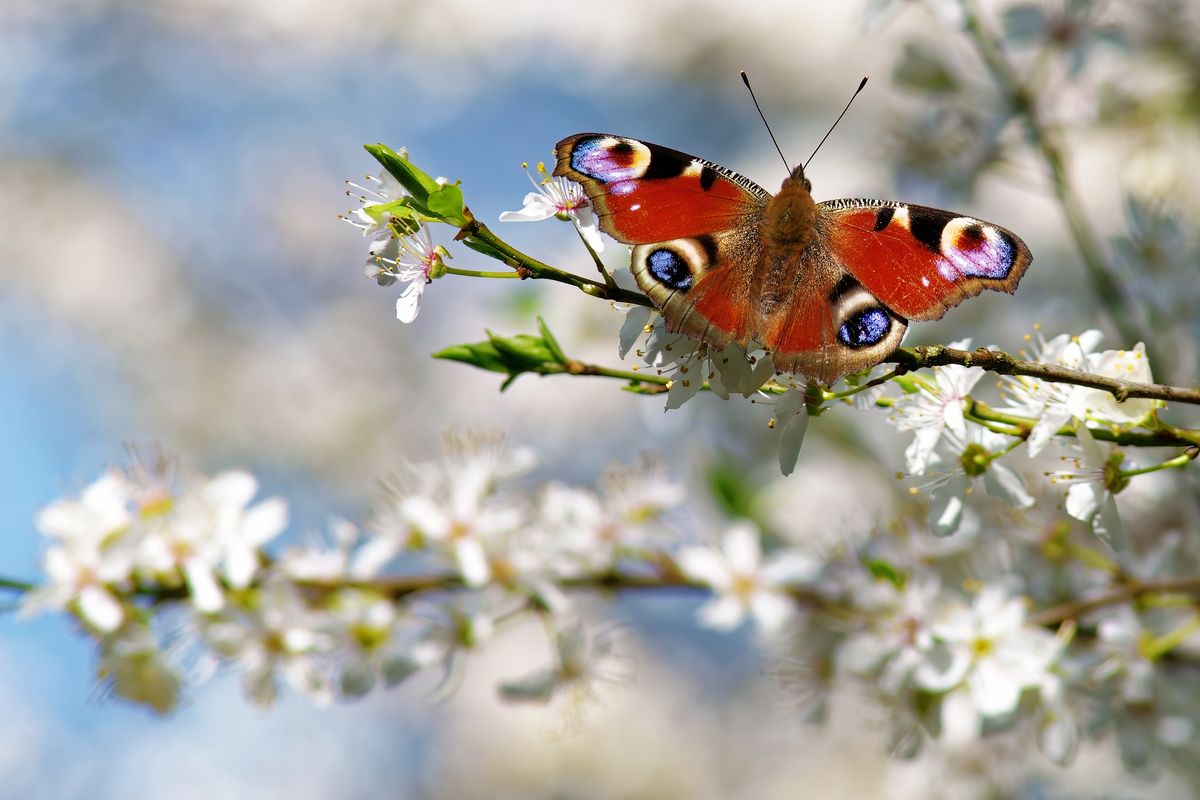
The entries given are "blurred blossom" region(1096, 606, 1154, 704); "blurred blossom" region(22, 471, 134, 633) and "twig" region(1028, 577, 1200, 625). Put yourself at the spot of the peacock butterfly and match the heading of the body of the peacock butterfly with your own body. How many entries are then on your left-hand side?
1

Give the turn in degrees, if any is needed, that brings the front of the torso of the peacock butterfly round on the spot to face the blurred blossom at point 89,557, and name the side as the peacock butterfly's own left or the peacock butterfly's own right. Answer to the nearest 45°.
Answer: approximately 90° to the peacock butterfly's own left

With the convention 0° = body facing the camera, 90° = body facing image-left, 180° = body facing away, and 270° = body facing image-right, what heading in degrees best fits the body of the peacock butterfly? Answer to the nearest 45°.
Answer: approximately 180°
